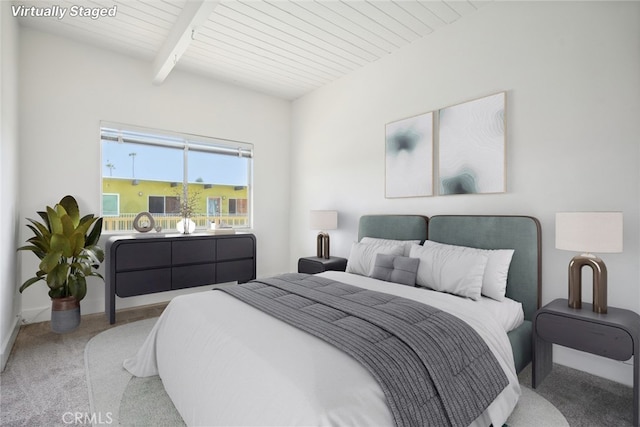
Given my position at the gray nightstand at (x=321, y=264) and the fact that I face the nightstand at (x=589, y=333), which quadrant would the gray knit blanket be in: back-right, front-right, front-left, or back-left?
front-right

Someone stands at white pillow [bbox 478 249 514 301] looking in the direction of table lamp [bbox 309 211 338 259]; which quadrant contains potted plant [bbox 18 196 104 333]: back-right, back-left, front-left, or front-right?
front-left

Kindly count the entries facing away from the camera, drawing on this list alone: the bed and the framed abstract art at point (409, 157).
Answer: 0

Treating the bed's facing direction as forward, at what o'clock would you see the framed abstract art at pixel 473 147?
The framed abstract art is roughly at 6 o'clock from the bed.

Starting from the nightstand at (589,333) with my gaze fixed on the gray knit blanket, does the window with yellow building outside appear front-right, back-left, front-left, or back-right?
front-right

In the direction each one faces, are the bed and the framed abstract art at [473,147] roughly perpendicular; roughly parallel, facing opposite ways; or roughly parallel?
roughly parallel

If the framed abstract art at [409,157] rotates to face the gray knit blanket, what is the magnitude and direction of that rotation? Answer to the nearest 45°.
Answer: approximately 45° to its left

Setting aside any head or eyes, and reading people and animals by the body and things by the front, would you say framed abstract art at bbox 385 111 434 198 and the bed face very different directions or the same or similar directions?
same or similar directions

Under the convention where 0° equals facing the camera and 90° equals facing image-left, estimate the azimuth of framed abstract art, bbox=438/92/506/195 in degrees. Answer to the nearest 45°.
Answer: approximately 45°

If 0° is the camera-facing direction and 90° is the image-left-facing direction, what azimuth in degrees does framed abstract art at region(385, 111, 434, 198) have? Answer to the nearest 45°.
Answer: approximately 45°

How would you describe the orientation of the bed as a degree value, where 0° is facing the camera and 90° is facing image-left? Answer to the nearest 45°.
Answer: approximately 45°

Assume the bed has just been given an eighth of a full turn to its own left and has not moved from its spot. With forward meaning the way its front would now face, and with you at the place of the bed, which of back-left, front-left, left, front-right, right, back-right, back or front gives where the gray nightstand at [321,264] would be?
back

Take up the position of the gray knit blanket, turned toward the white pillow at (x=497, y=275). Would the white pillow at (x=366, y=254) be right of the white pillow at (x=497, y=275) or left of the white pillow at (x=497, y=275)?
left
